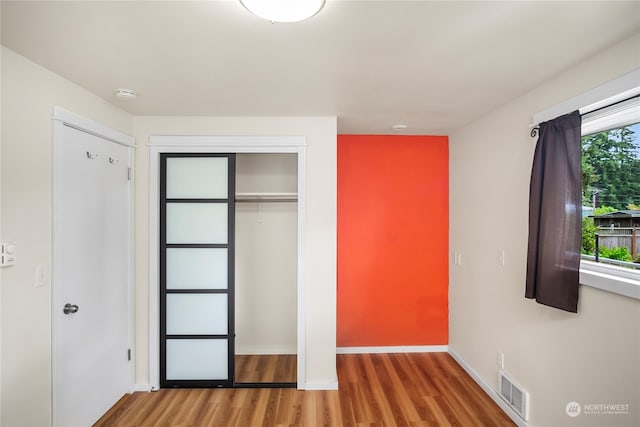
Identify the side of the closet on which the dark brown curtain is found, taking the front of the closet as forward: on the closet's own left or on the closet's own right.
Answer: on the closet's own left

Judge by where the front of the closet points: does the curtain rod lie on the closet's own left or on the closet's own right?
on the closet's own left

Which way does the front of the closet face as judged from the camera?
facing the viewer

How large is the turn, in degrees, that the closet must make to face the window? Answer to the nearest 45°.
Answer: approximately 45° to its left

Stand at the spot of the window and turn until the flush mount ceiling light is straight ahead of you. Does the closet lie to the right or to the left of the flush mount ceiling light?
right

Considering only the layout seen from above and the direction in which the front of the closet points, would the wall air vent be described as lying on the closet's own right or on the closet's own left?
on the closet's own left

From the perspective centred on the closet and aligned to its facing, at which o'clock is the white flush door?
The white flush door is roughly at 2 o'clock from the closet.

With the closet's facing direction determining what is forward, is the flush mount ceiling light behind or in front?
in front
